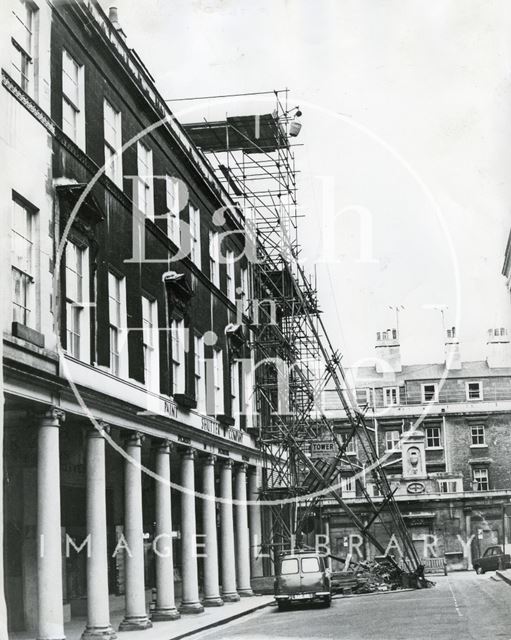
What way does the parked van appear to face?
away from the camera

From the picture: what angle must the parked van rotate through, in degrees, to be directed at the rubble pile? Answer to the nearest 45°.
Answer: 0° — it already faces it

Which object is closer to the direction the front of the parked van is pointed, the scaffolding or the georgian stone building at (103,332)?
the scaffolding

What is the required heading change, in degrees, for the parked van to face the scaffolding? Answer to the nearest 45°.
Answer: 0° — it already faces it
